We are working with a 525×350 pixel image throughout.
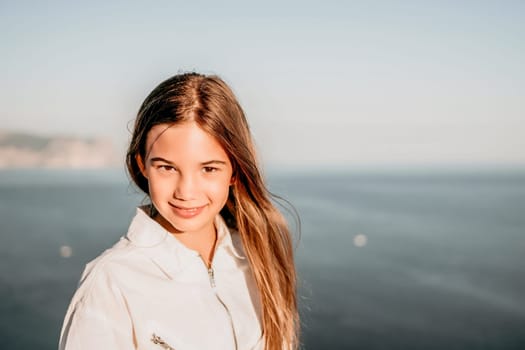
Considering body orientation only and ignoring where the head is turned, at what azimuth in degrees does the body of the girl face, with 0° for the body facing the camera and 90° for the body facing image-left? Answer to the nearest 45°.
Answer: approximately 315°
